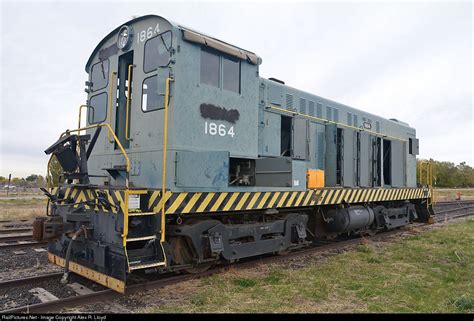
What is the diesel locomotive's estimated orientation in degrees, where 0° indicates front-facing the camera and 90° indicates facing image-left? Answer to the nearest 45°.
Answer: approximately 45°
